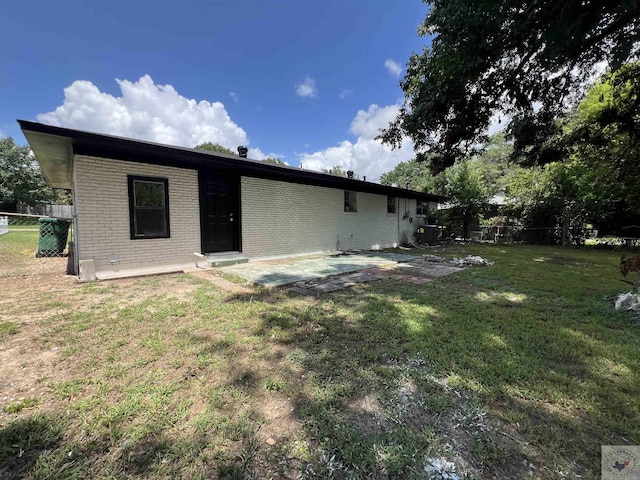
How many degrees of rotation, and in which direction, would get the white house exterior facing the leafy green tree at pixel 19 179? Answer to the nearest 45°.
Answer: approximately 180°

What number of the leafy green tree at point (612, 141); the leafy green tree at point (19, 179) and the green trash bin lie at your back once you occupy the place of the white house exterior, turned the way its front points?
2

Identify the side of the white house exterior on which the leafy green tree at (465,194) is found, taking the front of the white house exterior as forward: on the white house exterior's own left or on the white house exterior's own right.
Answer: on the white house exterior's own left

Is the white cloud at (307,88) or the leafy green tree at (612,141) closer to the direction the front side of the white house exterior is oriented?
the leafy green tree

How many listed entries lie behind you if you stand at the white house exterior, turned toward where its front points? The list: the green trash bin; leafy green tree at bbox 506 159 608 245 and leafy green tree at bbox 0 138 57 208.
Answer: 2

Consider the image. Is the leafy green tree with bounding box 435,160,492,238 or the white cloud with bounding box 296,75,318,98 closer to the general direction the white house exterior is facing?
the leafy green tree

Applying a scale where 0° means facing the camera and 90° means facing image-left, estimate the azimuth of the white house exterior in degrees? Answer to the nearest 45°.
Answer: approximately 315°

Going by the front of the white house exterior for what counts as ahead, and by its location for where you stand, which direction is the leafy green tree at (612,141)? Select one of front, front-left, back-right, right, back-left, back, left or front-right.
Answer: front-left

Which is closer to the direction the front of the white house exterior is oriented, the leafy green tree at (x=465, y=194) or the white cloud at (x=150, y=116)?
the leafy green tree

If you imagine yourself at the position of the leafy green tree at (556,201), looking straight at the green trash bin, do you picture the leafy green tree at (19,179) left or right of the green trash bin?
right

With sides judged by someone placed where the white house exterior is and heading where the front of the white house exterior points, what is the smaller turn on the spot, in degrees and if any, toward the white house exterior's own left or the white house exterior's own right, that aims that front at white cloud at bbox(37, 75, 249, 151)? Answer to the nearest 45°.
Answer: approximately 135° to the white house exterior's own left
